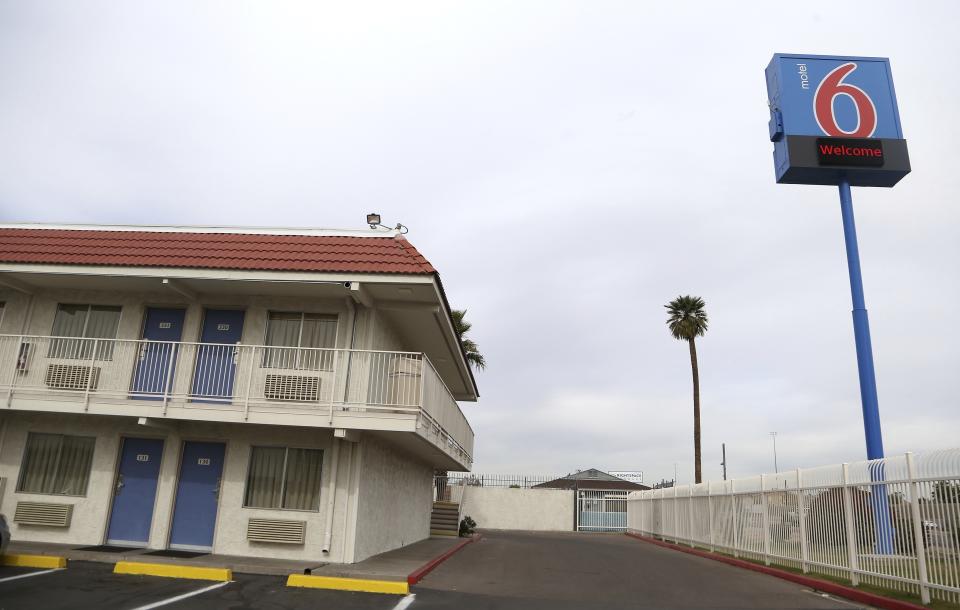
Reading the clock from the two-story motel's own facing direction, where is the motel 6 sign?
The motel 6 sign is roughly at 9 o'clock from the two-story motel.

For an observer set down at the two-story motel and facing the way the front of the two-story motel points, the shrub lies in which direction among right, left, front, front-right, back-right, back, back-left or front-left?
back-left

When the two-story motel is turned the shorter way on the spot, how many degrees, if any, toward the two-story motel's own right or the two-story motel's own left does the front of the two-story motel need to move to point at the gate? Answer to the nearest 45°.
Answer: approximately 135° to the two-story motel's own left

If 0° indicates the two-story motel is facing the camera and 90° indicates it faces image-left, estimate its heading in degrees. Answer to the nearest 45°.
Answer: approximately 0°

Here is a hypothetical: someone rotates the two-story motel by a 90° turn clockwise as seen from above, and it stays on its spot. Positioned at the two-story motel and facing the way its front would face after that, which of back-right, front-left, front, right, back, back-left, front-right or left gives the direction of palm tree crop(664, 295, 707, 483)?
back-right

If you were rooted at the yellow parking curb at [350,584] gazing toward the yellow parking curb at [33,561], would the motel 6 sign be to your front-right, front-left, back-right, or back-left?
back-right

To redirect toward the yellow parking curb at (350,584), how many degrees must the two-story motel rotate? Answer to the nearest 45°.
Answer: approximately 45° to its left
